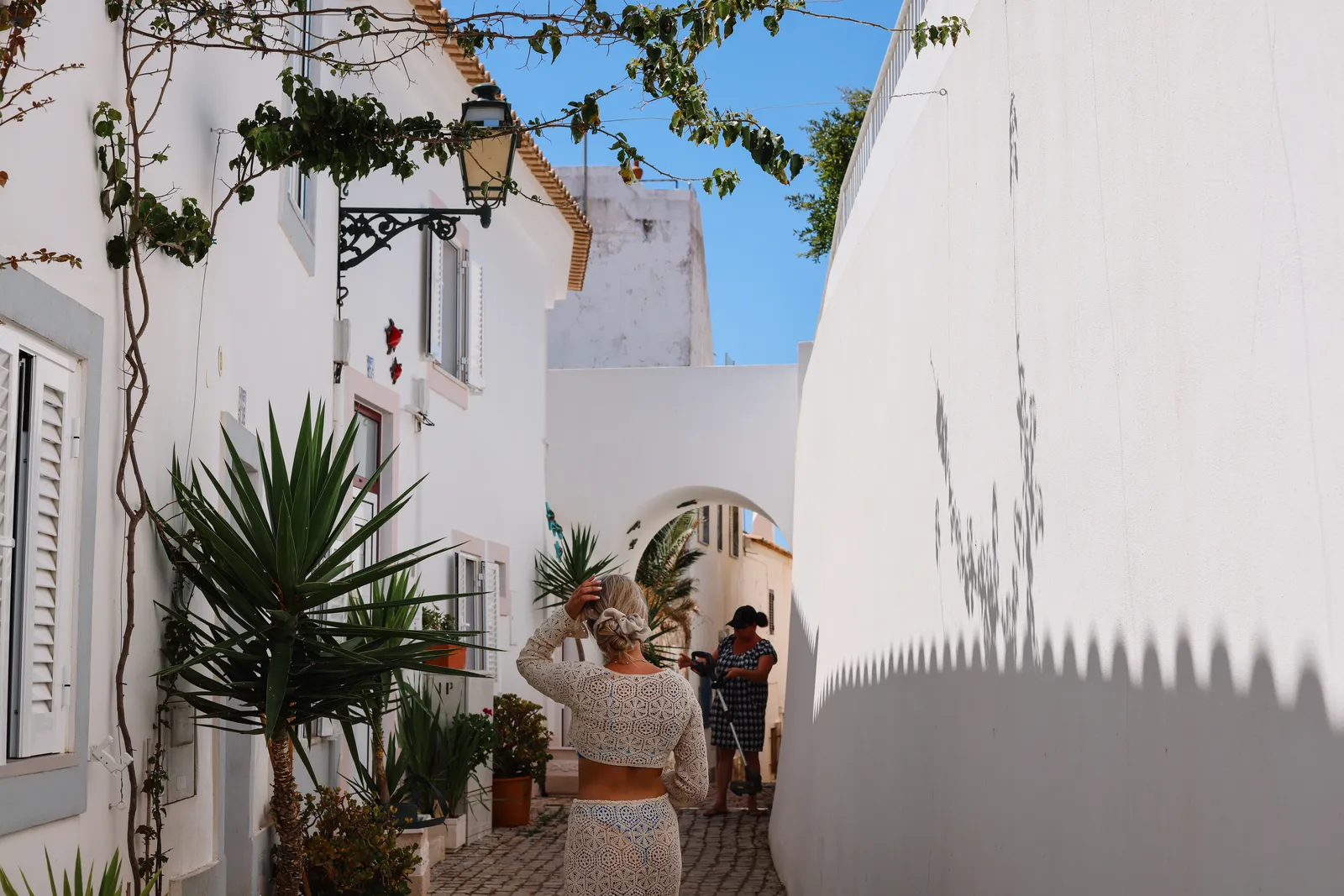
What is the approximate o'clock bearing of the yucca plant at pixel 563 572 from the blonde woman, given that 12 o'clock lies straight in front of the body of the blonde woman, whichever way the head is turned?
The yucca plant is roughly at 12 o'clock from the blonde woman.

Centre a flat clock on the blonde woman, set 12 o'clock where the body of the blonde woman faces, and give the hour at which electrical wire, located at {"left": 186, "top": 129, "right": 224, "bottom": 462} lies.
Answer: The electrical wire is roughly at 10 o'clock from the blonde woman.

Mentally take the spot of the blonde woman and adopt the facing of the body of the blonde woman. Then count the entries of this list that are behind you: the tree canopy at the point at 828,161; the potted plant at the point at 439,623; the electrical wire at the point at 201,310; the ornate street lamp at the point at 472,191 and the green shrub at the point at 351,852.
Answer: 0

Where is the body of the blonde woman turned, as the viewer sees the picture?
away from the camera

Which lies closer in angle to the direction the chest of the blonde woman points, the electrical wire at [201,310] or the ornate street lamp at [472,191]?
the ornate street lamp

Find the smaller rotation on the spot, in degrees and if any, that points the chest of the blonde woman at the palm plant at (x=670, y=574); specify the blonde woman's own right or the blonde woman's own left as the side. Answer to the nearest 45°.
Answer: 0° — they already face it

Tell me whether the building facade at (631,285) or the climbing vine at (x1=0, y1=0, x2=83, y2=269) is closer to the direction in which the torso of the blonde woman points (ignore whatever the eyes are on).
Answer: the building facade

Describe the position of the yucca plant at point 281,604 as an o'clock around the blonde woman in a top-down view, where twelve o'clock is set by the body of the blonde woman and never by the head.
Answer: The yucca plant is roughly at 10 o'clock from the blonde woman.

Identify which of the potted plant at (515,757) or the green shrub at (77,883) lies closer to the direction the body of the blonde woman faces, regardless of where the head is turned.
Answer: the potted plant

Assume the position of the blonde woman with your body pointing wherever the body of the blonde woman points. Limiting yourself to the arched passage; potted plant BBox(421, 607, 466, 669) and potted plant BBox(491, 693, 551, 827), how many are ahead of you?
3

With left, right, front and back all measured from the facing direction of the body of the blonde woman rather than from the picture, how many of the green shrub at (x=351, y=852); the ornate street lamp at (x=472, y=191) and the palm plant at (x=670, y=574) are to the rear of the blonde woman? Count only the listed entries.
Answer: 0

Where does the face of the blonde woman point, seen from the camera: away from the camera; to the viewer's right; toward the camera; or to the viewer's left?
away from the camera

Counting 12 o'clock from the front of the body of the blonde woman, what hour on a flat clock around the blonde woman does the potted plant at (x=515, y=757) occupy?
The potted plant is roughly at 12 o'clock from the blonde woman.

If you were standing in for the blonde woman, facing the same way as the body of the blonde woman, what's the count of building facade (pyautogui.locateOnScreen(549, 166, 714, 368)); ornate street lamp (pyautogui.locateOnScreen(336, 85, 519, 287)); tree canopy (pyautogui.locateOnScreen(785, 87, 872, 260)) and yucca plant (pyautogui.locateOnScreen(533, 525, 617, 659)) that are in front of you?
4

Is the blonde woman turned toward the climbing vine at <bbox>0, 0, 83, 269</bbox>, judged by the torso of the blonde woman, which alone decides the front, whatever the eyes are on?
no

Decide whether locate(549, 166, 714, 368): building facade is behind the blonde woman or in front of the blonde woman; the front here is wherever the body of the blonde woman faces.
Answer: in front

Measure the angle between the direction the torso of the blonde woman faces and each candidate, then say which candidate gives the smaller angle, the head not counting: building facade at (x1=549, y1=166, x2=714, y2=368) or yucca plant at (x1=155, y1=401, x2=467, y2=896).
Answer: the building facade
